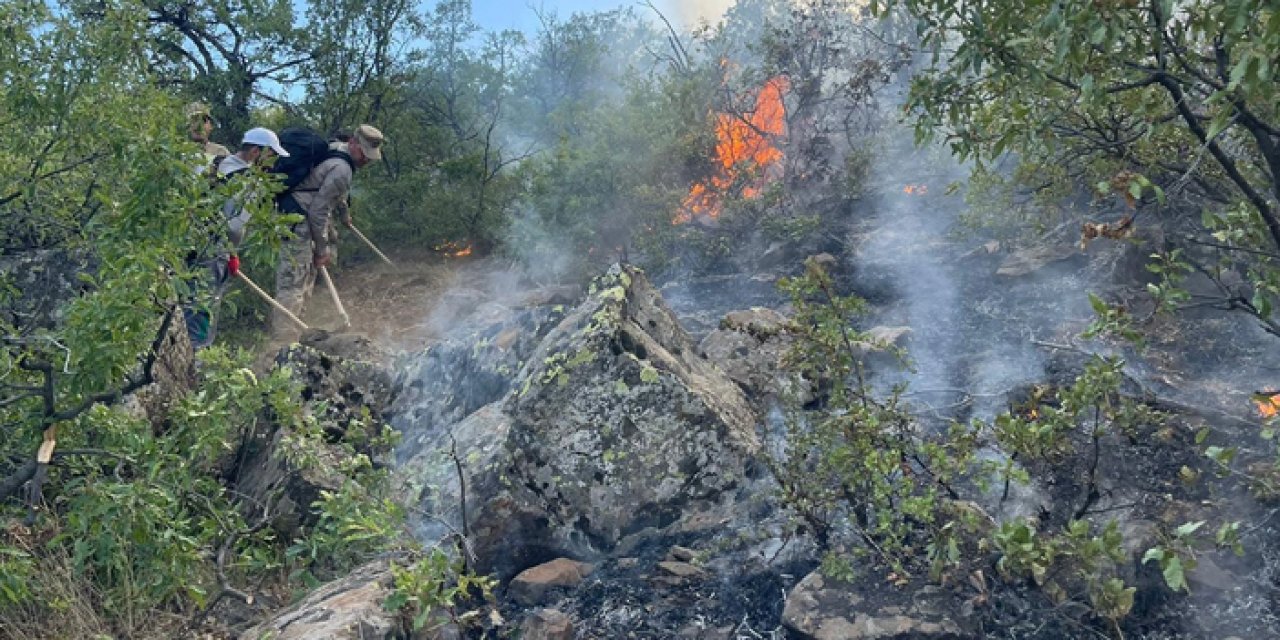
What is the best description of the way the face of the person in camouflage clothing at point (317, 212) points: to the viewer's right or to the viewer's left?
to the viewer's right

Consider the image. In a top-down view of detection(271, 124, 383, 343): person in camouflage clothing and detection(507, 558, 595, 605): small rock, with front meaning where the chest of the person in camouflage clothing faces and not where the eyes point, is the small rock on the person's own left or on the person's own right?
on the person's own right

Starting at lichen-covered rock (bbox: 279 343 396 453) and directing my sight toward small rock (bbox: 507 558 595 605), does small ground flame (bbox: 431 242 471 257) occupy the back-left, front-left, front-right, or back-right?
back-left

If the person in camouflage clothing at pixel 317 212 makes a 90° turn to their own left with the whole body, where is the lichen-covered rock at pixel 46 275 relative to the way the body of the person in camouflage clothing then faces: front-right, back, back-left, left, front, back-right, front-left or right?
back-left

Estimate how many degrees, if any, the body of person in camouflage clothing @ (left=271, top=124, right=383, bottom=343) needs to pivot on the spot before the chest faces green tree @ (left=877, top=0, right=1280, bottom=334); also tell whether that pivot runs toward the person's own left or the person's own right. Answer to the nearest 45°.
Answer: approximately 45° to the person's own right

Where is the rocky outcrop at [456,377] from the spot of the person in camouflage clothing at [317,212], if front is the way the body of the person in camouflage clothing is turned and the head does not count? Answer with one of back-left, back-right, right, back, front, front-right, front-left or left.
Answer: right

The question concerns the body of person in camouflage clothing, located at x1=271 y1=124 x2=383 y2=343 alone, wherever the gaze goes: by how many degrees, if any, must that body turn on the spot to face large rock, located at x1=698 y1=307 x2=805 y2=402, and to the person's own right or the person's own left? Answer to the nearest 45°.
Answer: approximately 45° to the person's own right

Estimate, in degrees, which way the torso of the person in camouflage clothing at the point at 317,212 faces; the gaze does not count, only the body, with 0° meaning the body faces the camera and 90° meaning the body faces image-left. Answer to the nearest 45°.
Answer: approximately 270°
